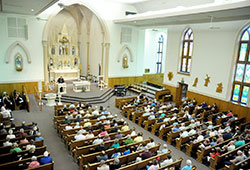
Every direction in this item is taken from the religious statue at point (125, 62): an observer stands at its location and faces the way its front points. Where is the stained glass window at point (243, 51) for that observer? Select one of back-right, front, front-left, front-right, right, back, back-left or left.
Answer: front-left

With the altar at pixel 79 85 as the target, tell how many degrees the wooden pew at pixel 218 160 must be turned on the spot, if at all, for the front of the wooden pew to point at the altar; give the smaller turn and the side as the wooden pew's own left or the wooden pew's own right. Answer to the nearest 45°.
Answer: approximately 45° to the wooden pew's own left

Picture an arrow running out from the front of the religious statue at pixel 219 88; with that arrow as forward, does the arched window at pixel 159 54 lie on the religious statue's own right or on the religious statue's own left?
on the religious statue's own right

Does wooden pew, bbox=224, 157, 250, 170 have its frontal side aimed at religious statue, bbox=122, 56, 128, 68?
yes

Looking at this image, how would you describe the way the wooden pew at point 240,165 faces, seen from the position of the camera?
facing away from the viewer and to the left of the viewer

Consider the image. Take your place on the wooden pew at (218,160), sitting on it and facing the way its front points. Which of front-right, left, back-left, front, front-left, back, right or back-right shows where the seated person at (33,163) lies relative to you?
left

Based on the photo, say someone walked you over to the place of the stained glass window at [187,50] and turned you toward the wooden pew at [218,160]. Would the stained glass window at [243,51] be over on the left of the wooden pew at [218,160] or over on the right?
left

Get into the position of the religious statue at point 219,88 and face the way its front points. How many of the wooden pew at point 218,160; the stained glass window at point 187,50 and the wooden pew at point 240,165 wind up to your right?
1

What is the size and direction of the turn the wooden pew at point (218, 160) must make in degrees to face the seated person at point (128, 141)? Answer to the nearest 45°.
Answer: approximately 45° to its left

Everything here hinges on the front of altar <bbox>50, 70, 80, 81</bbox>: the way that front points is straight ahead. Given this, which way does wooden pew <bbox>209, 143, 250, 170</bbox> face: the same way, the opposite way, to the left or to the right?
the opposite way

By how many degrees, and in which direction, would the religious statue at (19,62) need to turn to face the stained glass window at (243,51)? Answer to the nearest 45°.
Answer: approximately 45° to its left

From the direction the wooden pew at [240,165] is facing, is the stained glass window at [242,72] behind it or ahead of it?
ahead

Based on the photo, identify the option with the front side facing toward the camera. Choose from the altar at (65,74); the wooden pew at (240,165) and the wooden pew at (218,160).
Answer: the altar

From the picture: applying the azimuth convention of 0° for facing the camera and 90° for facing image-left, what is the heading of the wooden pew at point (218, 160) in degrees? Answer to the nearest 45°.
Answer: approximately 135°
